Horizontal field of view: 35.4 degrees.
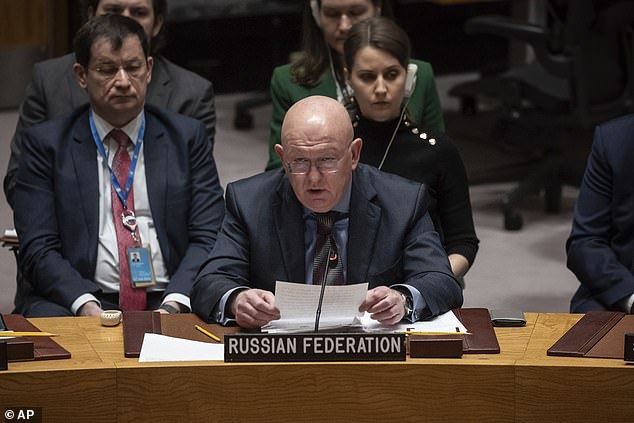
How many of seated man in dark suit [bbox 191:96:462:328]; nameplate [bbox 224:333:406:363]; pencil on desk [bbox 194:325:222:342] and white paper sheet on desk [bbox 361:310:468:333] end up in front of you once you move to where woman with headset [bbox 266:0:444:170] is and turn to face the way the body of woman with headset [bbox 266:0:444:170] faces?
4

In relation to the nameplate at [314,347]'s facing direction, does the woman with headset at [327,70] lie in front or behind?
behind

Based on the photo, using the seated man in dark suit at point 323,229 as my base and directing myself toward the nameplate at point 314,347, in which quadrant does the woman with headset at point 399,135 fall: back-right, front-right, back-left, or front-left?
back-left

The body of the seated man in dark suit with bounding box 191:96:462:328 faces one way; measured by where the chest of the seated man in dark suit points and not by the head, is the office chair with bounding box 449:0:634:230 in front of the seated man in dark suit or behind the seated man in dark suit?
behind

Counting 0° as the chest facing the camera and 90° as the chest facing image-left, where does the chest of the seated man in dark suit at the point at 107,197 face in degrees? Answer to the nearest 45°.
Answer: approximately 0°

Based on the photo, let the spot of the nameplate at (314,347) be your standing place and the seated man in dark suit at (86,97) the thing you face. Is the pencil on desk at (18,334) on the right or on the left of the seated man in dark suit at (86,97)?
left
